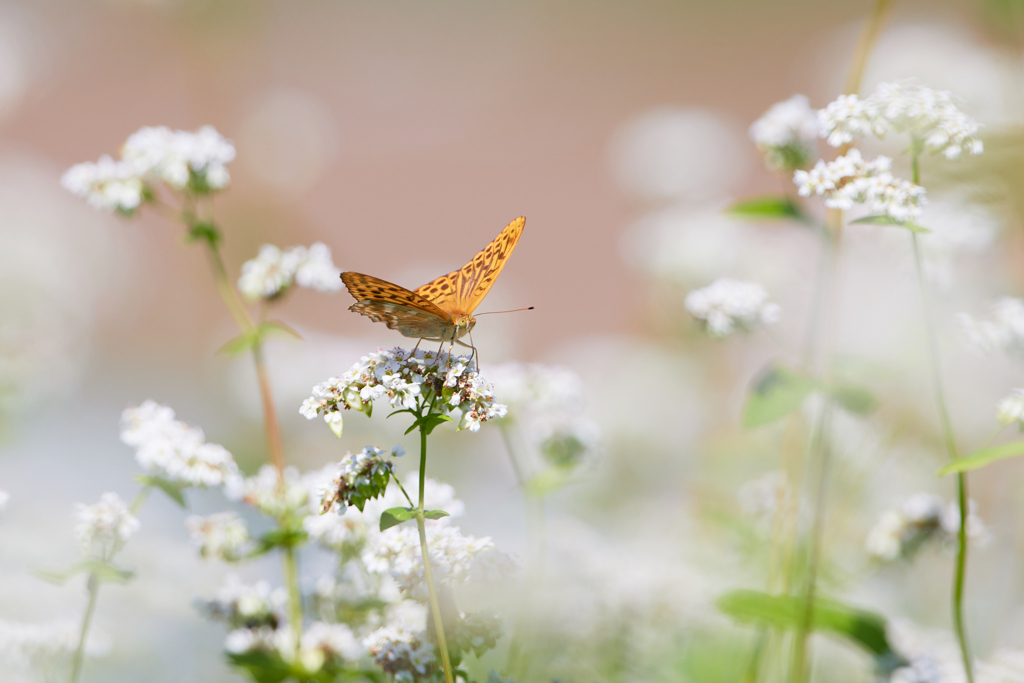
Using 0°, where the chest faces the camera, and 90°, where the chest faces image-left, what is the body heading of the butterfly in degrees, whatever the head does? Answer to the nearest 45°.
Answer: approximately 315°
